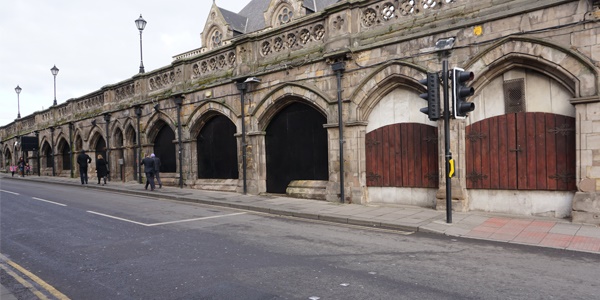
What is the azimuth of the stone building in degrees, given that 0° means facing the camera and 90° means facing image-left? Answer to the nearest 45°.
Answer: approximately 45°

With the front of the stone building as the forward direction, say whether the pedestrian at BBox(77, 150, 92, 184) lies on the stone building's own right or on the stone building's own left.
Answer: on the stone building's own right

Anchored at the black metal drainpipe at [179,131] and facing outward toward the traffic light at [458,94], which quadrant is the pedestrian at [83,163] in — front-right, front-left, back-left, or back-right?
back-right

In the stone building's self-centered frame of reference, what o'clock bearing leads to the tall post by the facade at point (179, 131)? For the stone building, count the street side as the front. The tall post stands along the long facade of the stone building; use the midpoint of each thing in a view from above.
The tall post by the facade is roughly at 3 o'clock from the stone building.

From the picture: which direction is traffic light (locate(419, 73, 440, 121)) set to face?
to the viewer's left
